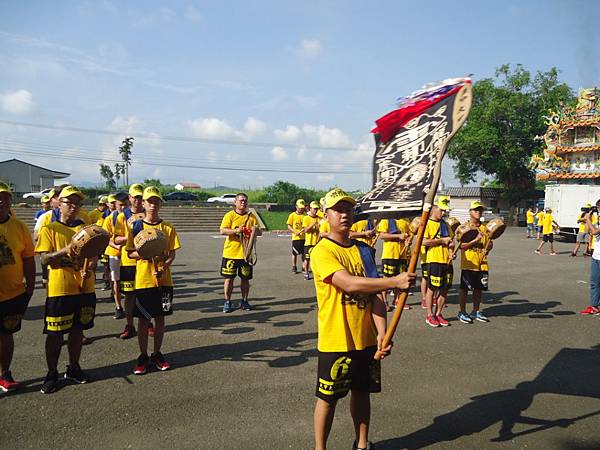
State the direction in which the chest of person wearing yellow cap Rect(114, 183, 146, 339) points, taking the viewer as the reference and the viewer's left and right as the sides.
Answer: facing the viewer and to the right of the viewer

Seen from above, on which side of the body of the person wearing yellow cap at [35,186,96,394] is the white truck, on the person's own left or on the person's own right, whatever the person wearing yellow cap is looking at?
on the person's own left

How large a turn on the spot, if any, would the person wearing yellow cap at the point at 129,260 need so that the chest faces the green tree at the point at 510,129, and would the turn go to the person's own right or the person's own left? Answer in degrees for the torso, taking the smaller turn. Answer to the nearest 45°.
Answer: approximately 90° to the person's own left

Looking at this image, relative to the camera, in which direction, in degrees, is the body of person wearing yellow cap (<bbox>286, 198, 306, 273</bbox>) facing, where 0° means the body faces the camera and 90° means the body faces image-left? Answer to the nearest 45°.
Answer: approximately 315°

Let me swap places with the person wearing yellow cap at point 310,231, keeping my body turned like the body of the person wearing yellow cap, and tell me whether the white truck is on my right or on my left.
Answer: on my left

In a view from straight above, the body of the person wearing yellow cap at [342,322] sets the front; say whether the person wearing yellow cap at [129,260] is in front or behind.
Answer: behind

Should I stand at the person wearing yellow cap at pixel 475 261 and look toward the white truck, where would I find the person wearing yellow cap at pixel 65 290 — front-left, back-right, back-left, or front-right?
back-left

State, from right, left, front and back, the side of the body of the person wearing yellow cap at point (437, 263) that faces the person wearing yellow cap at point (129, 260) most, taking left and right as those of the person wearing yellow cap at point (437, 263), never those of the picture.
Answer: right

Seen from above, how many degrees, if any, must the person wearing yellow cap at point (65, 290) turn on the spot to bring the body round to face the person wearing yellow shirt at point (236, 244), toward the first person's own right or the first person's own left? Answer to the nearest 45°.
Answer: approximately 90° to the first person's own left

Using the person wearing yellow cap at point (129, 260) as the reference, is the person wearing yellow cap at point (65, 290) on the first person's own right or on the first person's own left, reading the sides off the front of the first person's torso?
on the first person's own right

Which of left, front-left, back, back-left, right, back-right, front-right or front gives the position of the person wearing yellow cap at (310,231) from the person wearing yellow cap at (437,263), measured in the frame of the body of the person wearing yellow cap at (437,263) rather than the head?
back
